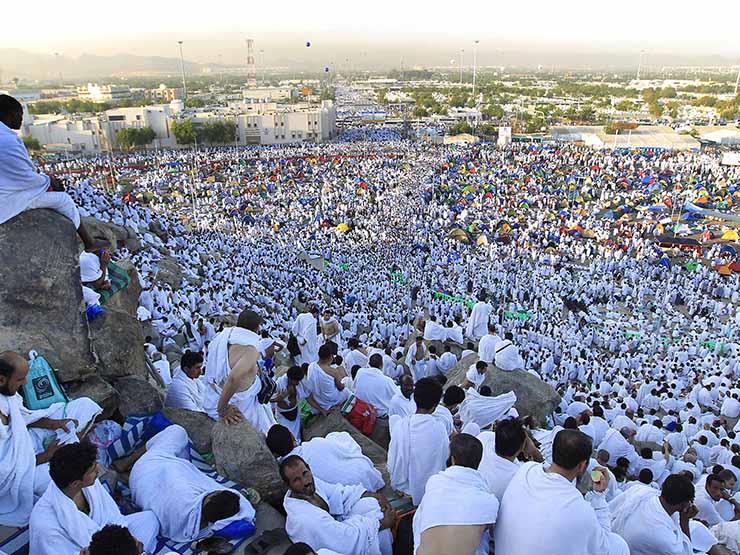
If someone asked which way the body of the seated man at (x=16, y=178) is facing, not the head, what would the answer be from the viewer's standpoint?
to the viewer's right

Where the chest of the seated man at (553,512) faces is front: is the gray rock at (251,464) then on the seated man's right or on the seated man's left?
on the seated man's left

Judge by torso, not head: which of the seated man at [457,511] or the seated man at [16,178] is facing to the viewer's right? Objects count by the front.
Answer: the seated man at [16,178]

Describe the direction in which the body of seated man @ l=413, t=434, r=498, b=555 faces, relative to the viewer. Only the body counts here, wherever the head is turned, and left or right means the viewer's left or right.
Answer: facing away from the viewer

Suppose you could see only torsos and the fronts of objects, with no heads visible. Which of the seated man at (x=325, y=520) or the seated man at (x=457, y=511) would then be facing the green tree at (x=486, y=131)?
the seated man at (x=457, y=511)

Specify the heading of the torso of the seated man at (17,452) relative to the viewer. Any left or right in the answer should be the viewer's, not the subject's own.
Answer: facing to the right of the viewer

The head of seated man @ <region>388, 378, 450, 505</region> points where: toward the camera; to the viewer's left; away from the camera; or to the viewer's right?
away from the camera

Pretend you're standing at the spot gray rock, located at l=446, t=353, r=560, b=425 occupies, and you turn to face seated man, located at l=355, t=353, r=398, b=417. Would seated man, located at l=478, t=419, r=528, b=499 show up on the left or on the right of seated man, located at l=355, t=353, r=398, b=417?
left

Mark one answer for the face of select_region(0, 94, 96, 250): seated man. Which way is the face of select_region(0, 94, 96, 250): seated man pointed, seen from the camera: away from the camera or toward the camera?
away from the camera

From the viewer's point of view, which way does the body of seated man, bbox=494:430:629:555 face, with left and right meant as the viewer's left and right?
facing away from the viewer and to the right of the viewer

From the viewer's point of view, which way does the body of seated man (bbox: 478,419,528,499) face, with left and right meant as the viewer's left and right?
facing away from the viewer and to the right of the viewer

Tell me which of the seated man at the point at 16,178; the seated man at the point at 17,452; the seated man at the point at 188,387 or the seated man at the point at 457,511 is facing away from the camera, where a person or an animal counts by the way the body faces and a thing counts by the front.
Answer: the seated man at the point at 457,511

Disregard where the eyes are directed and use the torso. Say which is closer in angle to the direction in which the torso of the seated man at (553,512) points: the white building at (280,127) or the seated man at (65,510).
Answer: the white building
